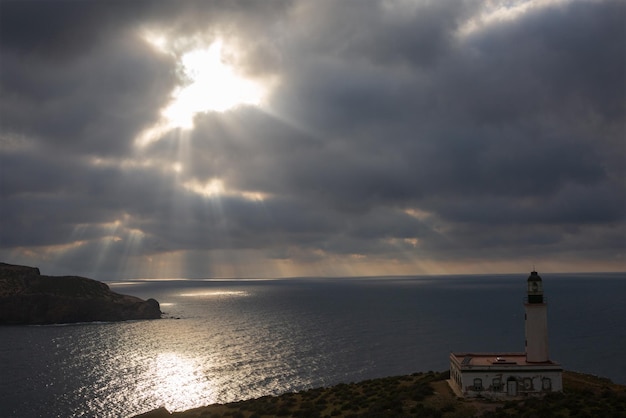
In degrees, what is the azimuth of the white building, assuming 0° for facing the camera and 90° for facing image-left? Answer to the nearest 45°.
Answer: approximately 0°
